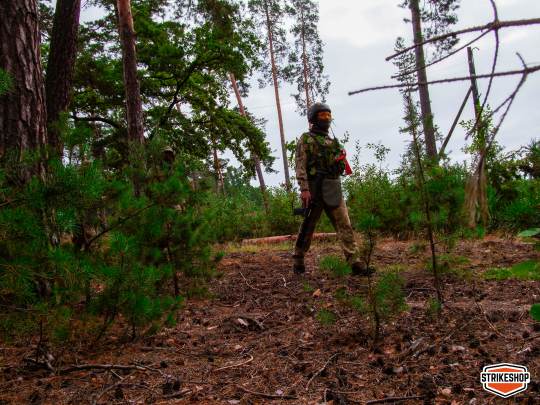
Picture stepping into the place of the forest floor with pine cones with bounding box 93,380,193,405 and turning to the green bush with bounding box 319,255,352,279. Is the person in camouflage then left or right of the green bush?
left

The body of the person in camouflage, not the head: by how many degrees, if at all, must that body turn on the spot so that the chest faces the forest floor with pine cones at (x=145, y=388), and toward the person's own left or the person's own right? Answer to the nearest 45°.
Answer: approximately 45° to the person's own right

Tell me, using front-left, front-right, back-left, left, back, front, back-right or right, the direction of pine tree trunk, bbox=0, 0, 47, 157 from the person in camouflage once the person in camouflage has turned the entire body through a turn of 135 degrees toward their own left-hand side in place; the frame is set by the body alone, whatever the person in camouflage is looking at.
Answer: back-left

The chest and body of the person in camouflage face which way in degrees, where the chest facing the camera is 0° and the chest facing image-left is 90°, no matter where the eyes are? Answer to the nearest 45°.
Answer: approximately 315°

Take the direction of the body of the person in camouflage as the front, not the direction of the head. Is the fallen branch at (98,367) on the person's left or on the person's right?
on the person's right
